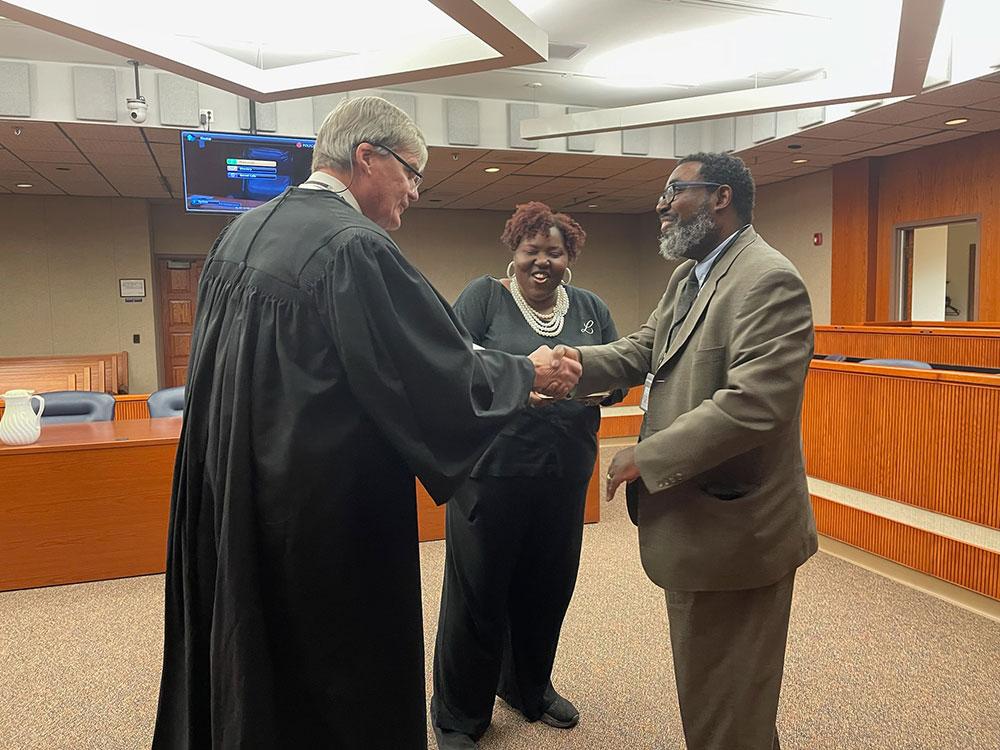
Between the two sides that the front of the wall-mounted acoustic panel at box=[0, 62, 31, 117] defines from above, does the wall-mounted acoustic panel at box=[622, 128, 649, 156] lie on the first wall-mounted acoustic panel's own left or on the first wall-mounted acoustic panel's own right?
on the first wall-mounted acoustic panel's own left

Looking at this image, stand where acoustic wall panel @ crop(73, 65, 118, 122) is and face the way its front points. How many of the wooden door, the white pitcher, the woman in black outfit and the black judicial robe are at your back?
1

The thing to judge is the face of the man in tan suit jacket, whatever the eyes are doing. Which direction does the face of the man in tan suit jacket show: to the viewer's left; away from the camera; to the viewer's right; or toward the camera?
to the viewer's left

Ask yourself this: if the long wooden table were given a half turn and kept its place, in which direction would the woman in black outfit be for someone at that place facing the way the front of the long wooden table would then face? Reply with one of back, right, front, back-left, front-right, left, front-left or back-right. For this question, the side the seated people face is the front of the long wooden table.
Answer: back-right

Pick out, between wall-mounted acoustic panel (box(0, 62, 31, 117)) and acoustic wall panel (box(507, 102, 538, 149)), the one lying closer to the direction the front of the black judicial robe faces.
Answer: the acoustic wall panel

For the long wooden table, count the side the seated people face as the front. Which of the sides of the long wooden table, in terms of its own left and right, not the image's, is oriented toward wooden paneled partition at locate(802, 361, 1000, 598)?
left

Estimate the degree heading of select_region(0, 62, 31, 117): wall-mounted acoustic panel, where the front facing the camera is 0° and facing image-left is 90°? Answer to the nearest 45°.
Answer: approximately 0°

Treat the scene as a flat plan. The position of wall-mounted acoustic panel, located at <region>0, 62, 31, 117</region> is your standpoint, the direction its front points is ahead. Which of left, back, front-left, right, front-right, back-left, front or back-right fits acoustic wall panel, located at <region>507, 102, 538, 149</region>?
left

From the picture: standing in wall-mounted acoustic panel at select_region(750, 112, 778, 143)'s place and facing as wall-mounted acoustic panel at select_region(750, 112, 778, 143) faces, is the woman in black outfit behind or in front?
in front
